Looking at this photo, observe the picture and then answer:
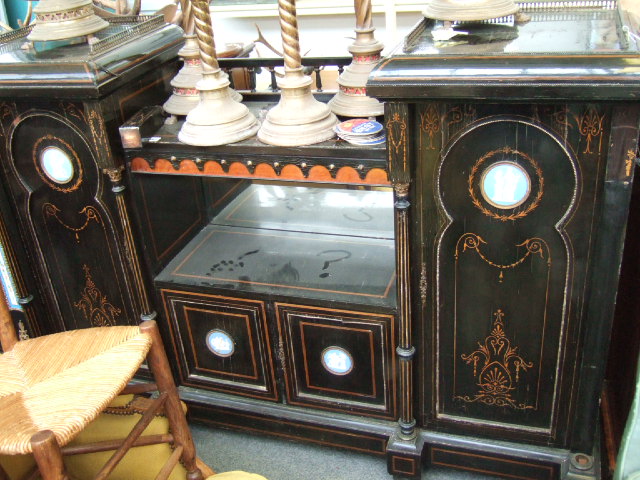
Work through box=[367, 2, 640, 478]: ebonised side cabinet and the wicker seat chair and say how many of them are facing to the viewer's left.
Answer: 0

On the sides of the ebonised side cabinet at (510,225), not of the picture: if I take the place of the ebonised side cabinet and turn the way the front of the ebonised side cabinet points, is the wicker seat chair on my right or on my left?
on my right

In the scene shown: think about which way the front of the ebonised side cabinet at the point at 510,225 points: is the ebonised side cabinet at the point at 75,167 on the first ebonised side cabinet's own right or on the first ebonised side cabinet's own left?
on the first ebonised side cabinet's own right

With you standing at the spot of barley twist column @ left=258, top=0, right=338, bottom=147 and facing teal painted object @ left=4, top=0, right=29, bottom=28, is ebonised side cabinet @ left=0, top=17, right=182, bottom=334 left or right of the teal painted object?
left

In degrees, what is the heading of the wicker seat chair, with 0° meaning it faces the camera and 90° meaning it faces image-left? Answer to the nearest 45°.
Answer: approximately 315°

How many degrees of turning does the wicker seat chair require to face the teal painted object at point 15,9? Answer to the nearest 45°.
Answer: approximately 135° to its left

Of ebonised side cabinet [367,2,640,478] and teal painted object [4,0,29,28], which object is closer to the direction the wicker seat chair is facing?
the ebonised side cabinet
